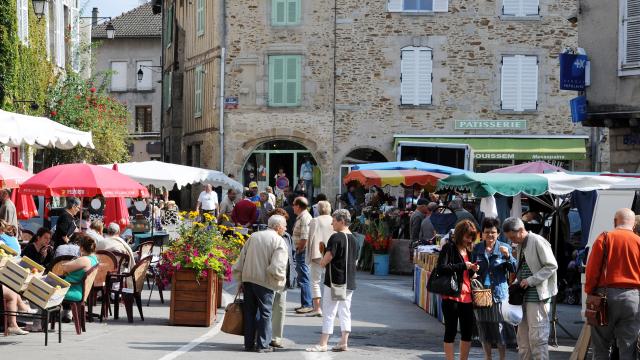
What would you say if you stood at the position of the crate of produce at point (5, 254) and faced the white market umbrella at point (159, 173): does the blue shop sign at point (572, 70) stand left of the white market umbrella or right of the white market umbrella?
right

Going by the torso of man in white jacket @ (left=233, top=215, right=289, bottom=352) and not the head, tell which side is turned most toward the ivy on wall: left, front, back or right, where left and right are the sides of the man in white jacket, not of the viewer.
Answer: left

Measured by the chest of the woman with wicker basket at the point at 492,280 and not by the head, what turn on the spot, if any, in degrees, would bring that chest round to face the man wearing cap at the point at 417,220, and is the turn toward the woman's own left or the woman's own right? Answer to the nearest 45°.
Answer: approximately 180°

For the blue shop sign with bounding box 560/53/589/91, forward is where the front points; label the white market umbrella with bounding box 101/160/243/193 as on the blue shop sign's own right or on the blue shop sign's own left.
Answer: on the blue shop sign's own right

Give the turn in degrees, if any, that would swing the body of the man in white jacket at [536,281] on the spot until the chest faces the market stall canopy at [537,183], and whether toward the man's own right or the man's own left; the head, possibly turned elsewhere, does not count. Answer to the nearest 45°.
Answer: approximately 135° to the man's own right

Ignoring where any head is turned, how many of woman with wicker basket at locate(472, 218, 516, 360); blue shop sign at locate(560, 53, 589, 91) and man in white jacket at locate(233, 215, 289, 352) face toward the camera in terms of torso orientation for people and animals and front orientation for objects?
2

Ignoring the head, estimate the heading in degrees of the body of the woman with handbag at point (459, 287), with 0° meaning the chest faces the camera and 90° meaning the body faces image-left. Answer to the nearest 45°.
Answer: approximately 315°

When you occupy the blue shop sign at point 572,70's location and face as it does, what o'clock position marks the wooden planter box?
The wooden planter box is roughly at 1 o'clock from the blue shop sign.

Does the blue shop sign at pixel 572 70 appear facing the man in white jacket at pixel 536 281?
yes
